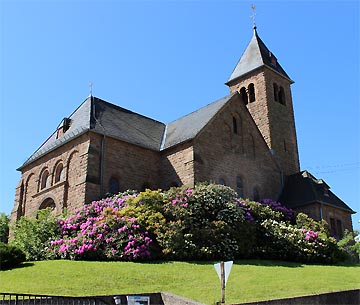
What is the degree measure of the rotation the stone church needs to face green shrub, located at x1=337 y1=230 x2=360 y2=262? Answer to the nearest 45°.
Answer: approximately 135° to its left

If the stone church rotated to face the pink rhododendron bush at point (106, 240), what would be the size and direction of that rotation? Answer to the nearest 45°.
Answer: approximately 45° to its left

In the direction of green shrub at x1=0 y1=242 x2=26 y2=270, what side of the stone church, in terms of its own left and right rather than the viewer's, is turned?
front

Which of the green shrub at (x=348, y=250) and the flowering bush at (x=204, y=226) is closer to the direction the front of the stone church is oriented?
the flowering bush

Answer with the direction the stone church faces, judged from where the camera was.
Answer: facing the viewer and to the left of the viewer

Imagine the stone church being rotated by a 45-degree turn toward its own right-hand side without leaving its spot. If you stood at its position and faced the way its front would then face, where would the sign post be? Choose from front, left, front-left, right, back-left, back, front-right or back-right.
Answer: left

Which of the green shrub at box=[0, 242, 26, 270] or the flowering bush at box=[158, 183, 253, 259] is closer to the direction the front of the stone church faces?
the green shrub

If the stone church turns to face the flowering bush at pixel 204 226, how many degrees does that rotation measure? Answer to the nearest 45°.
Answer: approximately 45° to its left
